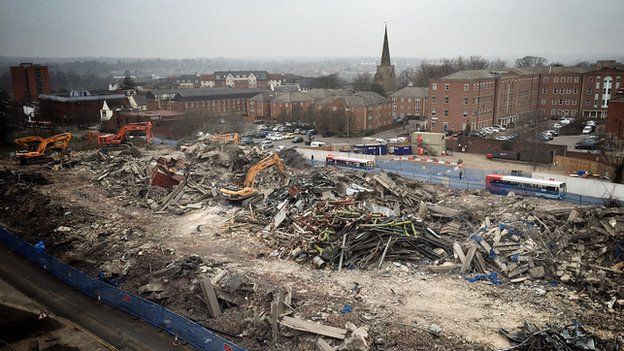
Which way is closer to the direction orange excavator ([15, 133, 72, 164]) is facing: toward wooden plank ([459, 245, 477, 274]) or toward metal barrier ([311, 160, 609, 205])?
the metal barrier

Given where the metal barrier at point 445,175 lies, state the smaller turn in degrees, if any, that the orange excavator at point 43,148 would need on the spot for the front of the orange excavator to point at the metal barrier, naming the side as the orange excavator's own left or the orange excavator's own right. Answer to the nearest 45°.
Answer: approximately 45° to the orange excavator's own right

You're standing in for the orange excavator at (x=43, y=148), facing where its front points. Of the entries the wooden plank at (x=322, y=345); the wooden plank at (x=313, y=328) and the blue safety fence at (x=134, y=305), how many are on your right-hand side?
3

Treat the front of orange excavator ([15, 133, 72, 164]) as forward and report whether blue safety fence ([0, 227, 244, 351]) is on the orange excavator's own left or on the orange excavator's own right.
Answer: on the orange excavator's own right

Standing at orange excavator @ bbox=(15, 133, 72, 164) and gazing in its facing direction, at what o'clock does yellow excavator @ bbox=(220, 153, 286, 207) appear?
The yellow excavator is roughly at 2 o'clock from the orange excavator.

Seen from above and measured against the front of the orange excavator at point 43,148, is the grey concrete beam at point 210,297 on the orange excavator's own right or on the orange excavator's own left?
on the orange excavator's own right

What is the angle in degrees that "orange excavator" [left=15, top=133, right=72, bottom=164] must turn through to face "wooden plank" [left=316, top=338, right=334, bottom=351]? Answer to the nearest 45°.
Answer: approximately 90° to its right

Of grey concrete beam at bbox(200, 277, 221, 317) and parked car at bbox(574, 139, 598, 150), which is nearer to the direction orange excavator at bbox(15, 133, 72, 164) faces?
the parked car

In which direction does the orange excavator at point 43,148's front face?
to the viewer's right

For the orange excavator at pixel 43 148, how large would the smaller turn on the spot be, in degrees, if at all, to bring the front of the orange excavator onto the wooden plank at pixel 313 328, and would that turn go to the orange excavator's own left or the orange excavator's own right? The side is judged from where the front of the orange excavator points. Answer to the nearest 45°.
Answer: approximately 90° to the orange excavator's own right
